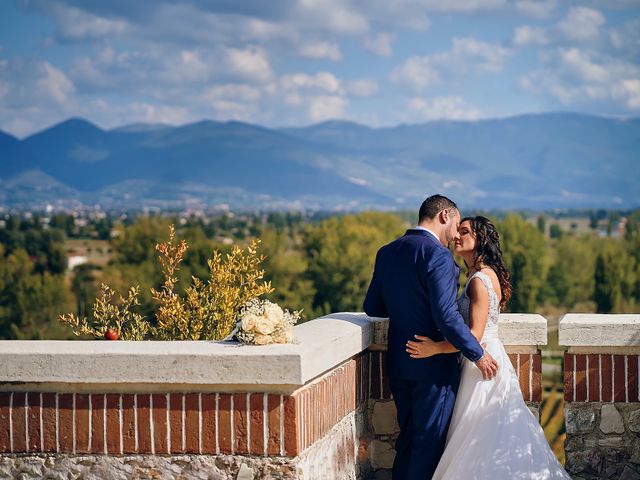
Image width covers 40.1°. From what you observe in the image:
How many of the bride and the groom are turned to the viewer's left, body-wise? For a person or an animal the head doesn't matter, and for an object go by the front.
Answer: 1

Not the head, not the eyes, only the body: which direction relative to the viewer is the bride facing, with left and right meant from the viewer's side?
facing to the left of the viewer

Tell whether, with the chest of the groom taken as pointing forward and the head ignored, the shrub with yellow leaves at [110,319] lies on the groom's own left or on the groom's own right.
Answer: on the groom's own left

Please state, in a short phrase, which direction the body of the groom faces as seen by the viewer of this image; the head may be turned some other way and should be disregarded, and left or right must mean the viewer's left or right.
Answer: facing away from the viewer and to the right of the viewer

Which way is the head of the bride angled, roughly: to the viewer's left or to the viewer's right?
to the viewer's left

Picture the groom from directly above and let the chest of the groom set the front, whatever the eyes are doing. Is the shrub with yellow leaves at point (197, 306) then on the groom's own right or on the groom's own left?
on the groom's own left
